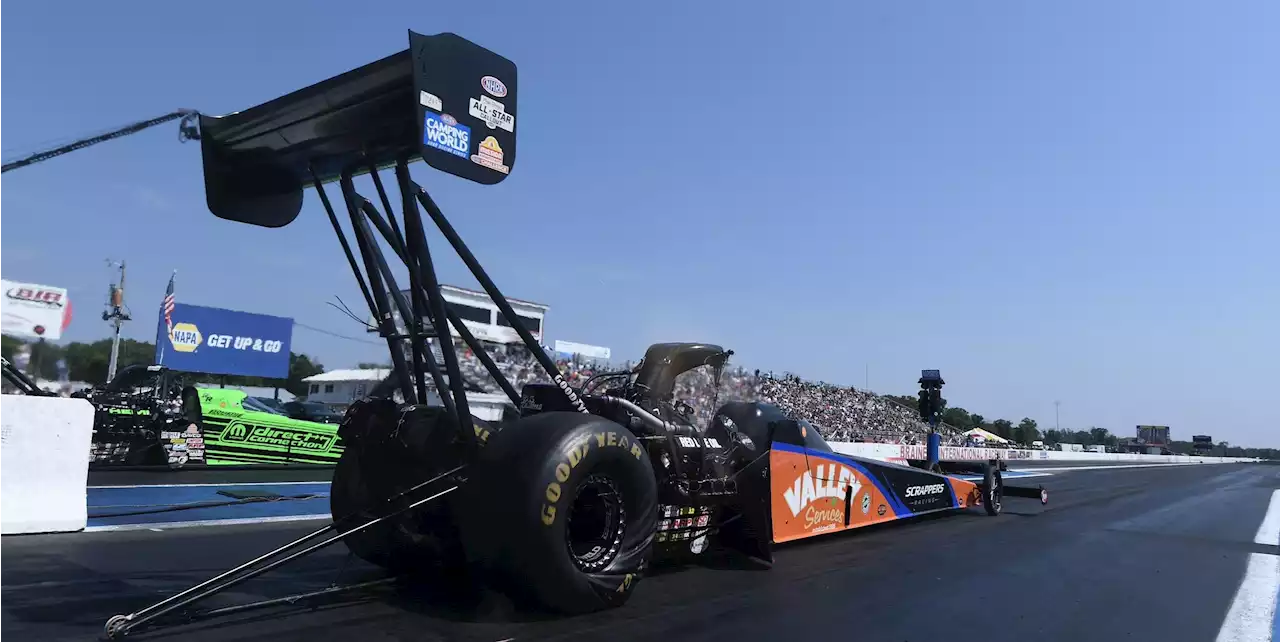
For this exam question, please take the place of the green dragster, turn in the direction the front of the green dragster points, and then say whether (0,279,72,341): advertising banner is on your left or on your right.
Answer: on your left

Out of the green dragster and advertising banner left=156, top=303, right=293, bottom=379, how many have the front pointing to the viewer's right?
1

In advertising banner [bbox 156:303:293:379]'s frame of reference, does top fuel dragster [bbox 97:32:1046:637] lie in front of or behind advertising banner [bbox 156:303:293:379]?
in front

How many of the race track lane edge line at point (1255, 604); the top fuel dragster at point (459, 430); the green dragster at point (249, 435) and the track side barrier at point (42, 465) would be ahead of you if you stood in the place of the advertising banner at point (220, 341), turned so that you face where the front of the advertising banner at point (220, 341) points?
4

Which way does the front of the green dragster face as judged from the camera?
facing to the right of the viewer

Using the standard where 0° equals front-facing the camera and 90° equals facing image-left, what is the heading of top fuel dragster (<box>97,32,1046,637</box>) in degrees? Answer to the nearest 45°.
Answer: approximately 225°

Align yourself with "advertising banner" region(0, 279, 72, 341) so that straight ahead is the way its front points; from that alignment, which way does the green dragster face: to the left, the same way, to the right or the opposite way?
to the left

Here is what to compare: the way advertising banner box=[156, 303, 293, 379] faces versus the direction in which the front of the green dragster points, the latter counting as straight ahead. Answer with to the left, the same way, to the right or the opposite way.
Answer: to the right

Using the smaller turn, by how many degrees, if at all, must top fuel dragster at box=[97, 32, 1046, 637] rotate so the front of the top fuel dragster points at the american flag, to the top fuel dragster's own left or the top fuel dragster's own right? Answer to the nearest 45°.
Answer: approximately 90° to the top fuel dragster's own left

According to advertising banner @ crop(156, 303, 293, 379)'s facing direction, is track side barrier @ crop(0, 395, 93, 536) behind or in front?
in front
